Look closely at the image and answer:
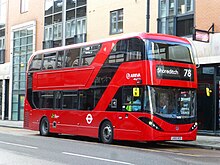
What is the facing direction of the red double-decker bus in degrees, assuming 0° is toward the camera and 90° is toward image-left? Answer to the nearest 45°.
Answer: approximately 315°
